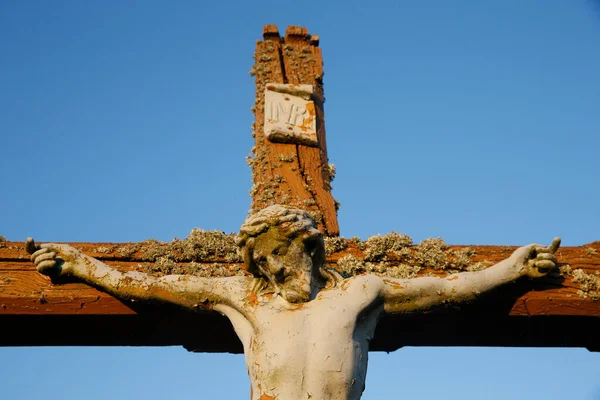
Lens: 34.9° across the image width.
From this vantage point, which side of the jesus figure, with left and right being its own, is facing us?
front

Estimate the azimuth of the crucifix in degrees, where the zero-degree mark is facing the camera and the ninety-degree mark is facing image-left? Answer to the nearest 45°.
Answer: approximately 0°
